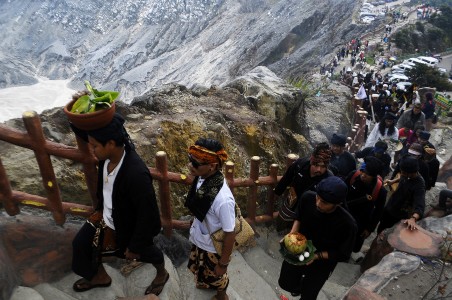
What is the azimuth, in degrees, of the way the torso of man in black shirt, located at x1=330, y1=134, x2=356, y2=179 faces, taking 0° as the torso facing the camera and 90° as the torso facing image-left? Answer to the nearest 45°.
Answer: approximately 45°

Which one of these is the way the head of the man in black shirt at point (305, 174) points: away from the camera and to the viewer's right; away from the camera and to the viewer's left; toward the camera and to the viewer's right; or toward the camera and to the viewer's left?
toward the camera and to the viewer's left

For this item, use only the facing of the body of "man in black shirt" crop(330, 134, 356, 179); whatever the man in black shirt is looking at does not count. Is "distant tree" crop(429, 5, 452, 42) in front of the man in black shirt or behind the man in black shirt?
behind

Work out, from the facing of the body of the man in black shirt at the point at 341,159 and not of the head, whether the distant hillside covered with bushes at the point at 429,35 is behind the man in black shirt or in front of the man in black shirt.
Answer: behind

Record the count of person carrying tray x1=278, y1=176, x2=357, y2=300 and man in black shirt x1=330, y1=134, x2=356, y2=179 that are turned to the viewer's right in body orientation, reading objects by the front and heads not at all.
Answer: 0

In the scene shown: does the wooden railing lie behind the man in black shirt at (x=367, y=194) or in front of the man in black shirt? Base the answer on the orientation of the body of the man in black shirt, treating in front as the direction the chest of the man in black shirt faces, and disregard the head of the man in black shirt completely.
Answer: in front

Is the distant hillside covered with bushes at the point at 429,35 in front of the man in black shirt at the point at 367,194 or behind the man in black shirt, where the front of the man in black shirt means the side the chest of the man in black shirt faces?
behind
